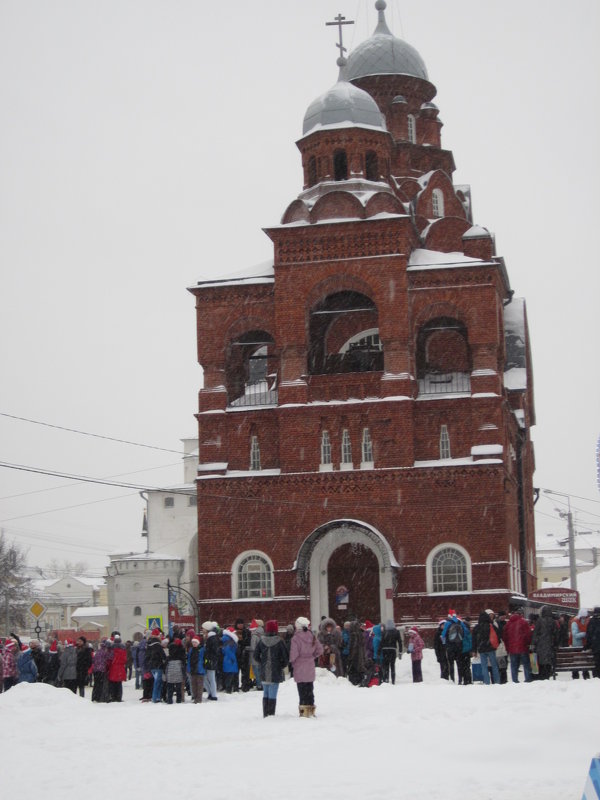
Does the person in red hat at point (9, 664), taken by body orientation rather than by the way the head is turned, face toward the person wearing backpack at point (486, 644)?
no

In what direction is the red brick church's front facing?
toward the camera

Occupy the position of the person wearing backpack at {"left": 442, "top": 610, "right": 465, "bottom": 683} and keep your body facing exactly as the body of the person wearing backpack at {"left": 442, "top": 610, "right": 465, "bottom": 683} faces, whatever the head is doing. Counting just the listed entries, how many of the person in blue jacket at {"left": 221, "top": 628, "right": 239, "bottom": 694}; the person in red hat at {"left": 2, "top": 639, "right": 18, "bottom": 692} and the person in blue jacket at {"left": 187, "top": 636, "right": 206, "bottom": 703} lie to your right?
0

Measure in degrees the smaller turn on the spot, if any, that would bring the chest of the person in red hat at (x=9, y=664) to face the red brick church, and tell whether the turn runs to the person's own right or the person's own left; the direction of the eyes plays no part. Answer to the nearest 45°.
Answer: approximately 45° to the person's own right

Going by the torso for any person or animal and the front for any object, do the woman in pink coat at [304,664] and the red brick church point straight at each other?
yes

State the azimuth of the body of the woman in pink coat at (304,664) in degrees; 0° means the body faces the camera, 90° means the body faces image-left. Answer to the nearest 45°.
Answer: approximately 180°

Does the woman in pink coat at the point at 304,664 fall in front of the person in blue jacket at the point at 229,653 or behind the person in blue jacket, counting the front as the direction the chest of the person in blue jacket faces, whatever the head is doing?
behind

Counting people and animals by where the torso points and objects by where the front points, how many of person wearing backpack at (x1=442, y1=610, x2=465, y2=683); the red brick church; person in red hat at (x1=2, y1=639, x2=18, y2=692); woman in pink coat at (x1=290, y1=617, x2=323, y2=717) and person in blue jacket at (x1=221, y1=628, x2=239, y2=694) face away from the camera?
4

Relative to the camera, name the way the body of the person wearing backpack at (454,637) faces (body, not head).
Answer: away from the camera

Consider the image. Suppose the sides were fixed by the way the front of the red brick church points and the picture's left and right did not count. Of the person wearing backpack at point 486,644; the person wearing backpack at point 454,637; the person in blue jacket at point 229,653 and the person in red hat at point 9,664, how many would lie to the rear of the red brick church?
0

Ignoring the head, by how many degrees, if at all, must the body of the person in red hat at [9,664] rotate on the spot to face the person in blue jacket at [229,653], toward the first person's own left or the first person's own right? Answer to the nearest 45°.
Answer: approximately 135° to the first person's own right

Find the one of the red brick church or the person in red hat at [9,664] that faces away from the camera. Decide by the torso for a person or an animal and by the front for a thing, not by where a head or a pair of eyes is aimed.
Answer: the person in red hat

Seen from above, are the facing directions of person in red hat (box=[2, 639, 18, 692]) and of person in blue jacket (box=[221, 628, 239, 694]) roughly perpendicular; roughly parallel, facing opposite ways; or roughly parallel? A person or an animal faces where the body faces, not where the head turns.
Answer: roughly parallel

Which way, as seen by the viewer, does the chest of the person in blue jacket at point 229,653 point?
away from the camera

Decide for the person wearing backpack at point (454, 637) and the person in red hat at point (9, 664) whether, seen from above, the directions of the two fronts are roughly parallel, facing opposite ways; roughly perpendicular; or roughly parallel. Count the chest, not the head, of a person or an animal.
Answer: roughly parallel

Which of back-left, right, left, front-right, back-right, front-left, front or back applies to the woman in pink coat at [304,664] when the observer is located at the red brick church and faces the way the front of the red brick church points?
front

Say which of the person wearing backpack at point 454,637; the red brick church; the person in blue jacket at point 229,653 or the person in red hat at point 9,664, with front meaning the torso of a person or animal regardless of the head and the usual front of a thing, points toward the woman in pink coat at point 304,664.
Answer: the red brick church

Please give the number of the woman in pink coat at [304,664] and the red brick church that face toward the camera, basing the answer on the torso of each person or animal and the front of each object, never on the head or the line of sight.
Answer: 1

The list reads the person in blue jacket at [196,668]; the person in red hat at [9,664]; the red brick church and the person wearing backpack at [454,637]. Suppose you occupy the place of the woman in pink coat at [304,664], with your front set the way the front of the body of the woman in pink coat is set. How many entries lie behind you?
0

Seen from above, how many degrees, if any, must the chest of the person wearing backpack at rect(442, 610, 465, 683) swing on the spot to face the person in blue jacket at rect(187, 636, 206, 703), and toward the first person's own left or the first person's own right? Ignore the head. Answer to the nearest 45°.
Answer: approximately 90° to the first person's own left

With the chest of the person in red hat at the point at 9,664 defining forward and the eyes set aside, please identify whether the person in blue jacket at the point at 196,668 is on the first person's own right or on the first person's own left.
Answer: on the first person's own right

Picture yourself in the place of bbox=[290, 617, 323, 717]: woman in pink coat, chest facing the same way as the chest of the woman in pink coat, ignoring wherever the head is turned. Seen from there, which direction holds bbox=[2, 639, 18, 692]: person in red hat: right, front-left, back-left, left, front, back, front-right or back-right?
front-left
